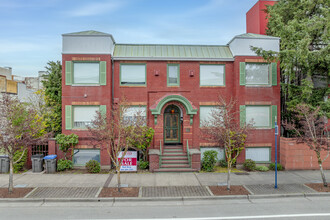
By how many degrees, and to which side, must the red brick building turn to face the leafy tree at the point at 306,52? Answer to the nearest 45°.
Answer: approximately 90° to its left

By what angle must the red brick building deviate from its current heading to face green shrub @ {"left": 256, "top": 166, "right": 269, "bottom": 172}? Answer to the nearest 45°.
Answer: approximately 90° to its left

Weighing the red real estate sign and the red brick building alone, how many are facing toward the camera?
2

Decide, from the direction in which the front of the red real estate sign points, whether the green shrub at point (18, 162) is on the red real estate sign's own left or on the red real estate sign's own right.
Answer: on the red real estate sign's own right

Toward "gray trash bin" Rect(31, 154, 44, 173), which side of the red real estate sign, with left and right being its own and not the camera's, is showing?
right

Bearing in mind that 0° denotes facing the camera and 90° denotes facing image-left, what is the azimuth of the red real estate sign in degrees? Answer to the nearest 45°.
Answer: approximately 0°

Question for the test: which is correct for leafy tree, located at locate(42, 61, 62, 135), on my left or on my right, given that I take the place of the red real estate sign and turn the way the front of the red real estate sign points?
on my right

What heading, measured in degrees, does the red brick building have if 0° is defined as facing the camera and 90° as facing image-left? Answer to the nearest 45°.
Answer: approximately 0°

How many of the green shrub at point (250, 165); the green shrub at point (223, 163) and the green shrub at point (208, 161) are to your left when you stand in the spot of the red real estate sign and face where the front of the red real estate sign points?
3

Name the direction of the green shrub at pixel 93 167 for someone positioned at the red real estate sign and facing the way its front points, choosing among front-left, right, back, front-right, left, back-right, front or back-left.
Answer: right

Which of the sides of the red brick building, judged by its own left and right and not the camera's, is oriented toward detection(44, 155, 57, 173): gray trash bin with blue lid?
right

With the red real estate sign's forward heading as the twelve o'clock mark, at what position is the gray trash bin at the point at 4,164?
The gray trash bin is roughly at 3 o'clock from the red real estate sign.
